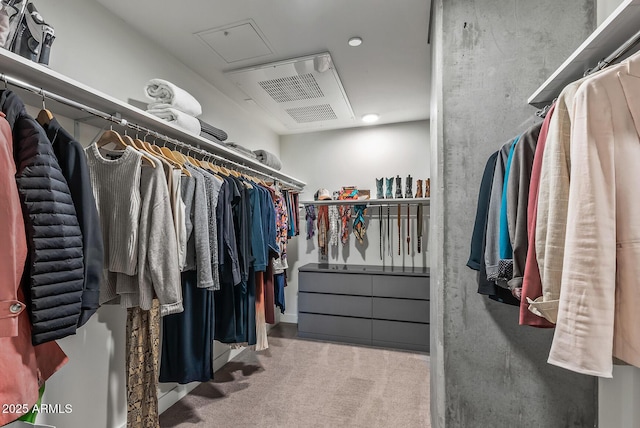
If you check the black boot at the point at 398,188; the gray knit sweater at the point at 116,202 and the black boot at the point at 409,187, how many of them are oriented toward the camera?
3

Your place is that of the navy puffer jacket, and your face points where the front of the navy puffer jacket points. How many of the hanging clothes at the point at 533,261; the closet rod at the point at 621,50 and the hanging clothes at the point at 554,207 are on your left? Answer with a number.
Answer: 3

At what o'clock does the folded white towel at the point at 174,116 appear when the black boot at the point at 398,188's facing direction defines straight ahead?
The folded white towel is roughly at 1 o'clock from the black boot.

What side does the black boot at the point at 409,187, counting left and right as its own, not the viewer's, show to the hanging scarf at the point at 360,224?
right

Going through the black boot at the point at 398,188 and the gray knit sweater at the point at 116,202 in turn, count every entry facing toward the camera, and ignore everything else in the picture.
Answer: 2

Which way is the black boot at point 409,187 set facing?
toward the camera

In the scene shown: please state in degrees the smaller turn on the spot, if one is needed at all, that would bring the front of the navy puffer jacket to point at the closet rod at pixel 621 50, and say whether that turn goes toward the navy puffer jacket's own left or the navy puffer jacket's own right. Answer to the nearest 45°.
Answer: approximately 90° to the navy puffer jacket's own left

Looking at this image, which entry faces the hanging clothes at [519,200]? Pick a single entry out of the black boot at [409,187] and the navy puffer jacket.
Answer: the black boot

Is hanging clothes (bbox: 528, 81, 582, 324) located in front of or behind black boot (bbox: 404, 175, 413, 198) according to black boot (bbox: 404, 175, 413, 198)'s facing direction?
in front

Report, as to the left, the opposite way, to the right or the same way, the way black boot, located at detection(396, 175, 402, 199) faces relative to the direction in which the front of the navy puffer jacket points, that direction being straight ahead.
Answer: the same way

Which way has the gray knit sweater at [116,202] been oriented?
toward the camera

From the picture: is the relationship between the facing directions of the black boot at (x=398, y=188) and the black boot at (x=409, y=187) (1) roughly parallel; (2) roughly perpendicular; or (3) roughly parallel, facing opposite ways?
roughly parallel

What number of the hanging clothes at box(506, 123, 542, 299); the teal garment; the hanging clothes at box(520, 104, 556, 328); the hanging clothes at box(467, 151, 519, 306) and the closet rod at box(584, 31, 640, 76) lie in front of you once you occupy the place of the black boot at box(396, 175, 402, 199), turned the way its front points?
5

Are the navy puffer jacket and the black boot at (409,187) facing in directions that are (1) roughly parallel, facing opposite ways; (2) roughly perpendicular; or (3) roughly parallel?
roughly parallel
